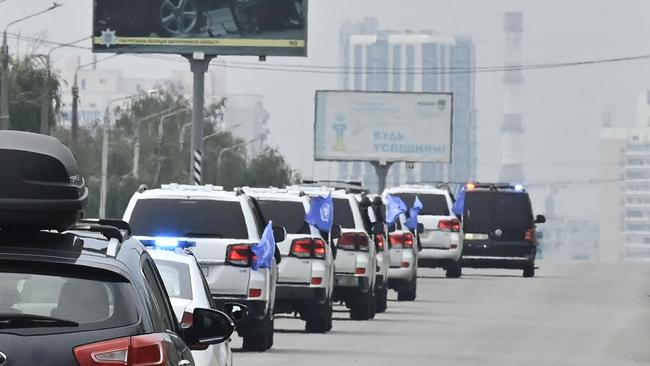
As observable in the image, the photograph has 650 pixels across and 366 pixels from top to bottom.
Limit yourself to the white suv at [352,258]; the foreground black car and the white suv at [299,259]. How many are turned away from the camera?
3

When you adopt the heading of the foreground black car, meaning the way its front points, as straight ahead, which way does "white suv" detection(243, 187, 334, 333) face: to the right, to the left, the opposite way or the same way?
the same way

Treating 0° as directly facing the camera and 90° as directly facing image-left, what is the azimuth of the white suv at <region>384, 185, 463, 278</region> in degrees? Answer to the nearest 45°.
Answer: approximately 180°

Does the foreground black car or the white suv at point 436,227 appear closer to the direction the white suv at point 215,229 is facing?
the white suv

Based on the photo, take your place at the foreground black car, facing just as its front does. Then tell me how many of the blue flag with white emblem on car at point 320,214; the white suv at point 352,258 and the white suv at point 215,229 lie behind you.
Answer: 0

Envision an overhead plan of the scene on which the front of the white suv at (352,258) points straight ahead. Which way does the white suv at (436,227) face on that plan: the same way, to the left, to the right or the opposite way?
the same way

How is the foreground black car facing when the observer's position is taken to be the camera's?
facing away from the viewer

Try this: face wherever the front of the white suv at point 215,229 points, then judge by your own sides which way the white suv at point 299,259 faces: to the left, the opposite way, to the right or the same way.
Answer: the same way

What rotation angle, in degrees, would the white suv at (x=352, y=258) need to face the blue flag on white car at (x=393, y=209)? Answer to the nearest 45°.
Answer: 0° — it already faces it

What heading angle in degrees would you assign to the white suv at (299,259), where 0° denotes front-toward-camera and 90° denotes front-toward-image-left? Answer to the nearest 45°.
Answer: approximately 180°

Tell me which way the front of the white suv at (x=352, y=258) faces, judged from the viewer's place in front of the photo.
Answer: facing away from the viewer

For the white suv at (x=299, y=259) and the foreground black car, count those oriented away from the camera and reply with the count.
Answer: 2

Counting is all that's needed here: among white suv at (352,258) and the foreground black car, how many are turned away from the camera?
2

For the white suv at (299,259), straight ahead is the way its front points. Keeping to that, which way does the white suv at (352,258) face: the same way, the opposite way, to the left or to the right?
the same way

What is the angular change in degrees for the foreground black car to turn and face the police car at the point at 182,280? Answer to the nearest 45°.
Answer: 0° — it already faces it

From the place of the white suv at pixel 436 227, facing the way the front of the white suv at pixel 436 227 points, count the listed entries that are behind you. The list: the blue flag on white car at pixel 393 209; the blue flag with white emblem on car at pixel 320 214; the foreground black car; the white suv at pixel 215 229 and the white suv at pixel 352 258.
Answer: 5

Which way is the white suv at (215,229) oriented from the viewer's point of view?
away from the camera
